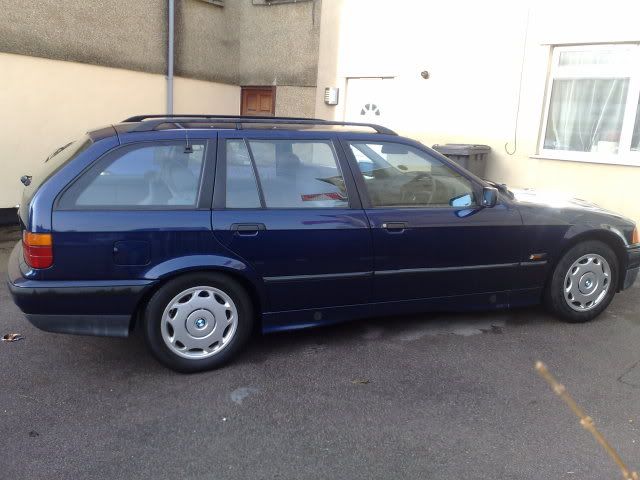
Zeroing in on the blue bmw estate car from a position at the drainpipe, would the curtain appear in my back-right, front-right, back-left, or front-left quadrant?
front-left

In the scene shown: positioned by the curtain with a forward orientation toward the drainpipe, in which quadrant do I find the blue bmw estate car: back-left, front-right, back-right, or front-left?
front-left

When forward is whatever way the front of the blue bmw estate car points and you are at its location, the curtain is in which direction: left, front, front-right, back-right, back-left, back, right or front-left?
front-left

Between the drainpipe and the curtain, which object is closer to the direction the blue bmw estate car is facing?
the curtain

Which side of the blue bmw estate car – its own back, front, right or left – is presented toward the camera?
right

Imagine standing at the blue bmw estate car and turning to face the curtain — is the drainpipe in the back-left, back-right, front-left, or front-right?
front-left

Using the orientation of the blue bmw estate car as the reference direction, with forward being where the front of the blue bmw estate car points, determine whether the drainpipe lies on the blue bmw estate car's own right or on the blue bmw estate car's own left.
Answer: on the blue bmw estate car's own left

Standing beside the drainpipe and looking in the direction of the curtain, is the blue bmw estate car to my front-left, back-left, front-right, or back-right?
front-right
